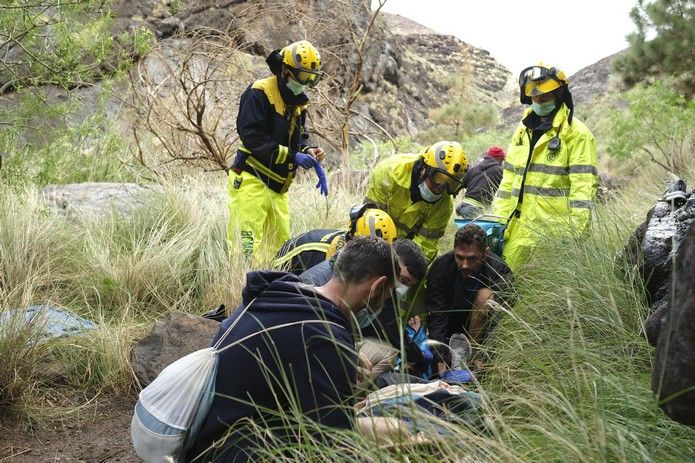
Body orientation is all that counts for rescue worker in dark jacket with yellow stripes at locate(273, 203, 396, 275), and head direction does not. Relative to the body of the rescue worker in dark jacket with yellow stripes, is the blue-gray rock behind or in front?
behind

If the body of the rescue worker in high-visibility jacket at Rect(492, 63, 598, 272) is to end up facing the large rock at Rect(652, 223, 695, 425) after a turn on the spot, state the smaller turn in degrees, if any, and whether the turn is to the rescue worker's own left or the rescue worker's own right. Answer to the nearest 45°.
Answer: approximately 45° to the rescue worker's own left

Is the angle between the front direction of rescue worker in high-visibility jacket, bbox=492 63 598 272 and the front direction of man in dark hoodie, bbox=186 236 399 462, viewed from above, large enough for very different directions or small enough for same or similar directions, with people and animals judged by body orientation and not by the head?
very different directions

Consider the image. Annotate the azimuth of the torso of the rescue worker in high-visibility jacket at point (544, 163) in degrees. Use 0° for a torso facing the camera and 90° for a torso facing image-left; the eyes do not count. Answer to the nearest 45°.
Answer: approximately 45°

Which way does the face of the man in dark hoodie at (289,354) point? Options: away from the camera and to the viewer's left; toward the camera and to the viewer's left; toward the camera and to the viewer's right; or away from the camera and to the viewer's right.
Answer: away from the camera and to the viewer's right

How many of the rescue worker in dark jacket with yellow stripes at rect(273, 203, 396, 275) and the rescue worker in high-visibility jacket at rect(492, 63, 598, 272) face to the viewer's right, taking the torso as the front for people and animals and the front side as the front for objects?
1

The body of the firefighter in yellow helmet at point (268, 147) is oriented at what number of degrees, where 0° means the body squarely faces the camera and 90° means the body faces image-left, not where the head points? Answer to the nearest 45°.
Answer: approximately 315°

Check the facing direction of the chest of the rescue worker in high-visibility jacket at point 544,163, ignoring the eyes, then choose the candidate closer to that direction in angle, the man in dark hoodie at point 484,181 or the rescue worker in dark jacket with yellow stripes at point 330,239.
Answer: the rescue worker in dark jacket with yellow stripes

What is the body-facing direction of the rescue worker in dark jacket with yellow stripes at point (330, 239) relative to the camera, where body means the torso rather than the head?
to the viewer's right

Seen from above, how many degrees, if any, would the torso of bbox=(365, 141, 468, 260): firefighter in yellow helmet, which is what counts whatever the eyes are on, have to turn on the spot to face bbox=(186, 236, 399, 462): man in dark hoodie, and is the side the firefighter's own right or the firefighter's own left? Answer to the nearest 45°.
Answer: approximately 45° to the firefighter's own right
